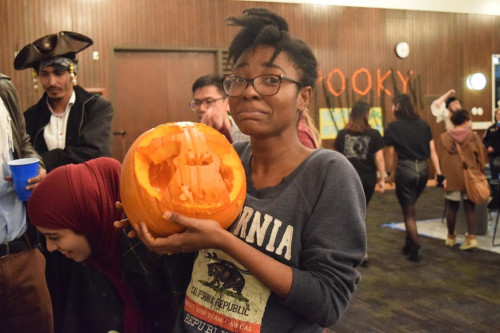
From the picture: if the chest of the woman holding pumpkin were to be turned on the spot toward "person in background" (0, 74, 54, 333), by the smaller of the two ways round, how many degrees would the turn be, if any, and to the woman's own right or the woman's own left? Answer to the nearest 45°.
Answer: approximately 90° to the woman's own right
